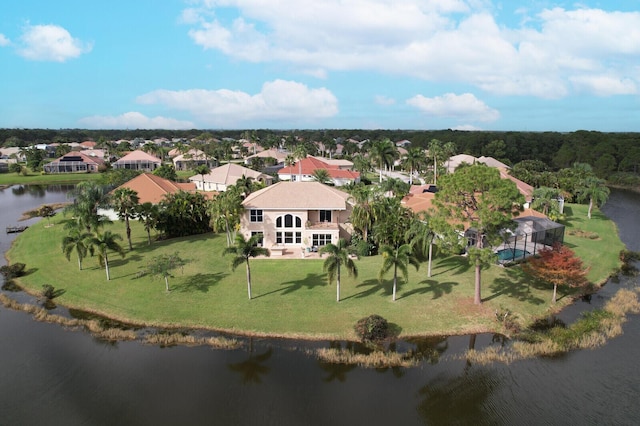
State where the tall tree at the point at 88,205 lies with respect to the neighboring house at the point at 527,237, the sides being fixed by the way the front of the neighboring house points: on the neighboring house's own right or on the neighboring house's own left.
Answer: on the neighboring house's own left

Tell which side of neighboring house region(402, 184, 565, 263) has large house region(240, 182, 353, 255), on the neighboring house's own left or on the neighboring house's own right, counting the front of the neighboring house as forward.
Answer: on the neighboring house's own left

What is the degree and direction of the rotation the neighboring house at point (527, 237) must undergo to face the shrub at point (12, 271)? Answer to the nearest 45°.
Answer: approximately 90° to its left

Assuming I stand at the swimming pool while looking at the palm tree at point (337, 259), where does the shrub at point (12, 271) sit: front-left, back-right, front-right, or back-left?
front-right

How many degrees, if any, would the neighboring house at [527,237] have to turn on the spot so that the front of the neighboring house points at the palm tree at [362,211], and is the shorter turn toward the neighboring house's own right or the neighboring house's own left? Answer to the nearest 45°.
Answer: approximately 45° to the neighboring house's own left

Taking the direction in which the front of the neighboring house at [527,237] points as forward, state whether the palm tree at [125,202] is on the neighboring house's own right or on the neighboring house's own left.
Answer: on the neighboring house's own left

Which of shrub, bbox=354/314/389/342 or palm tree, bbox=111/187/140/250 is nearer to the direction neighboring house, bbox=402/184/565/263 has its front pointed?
the palm tree

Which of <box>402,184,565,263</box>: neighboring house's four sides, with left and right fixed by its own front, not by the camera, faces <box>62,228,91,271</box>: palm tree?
left

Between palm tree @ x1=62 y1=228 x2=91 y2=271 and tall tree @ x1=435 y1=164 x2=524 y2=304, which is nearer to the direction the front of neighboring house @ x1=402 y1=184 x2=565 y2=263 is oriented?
the palm tree

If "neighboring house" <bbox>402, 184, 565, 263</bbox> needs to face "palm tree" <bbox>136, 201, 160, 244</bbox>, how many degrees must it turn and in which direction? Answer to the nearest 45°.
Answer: approximately 45° to its left

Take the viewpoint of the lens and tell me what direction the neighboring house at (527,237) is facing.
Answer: facing away from the viewer and to the left of the viewer

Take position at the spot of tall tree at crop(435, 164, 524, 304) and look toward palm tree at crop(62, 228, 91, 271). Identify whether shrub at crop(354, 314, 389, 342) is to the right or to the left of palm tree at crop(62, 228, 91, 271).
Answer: left
